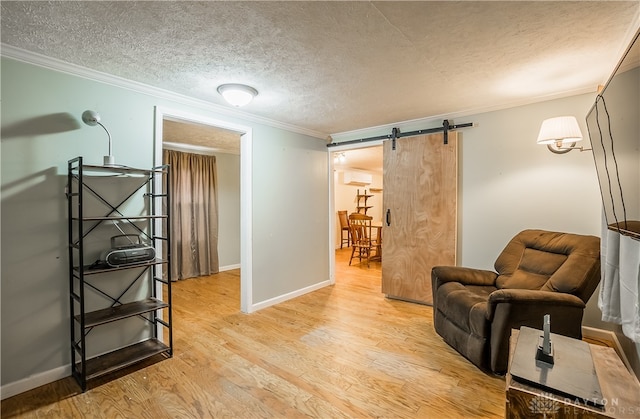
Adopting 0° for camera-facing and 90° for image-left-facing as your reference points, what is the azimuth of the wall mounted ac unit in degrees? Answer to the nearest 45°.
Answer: approximately 0°

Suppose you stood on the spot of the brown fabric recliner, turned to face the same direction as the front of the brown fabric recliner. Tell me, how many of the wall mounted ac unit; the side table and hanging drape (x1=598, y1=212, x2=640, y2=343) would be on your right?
1

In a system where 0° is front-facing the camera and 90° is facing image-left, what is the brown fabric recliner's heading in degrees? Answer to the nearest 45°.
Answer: approximately 45°

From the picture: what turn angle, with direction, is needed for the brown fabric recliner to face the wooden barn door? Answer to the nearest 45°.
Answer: approximately 90° to its right

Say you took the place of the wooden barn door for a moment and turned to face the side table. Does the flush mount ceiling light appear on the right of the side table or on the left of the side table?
right

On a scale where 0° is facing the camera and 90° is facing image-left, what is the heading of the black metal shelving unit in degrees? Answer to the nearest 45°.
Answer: approximately 315°

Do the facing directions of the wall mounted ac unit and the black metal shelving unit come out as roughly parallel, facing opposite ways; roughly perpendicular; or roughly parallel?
roughly perpendicular

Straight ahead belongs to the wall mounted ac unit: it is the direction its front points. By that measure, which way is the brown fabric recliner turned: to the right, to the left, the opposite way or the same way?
to the right
